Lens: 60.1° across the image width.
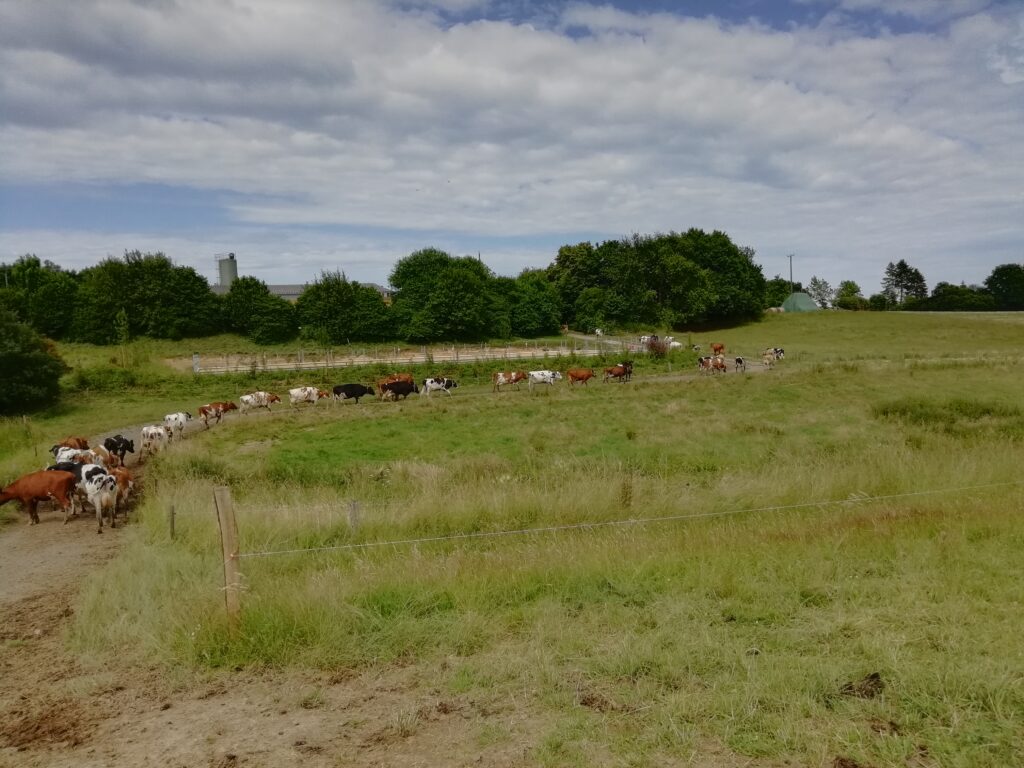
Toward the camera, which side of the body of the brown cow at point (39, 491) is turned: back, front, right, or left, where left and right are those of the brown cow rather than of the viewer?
left
